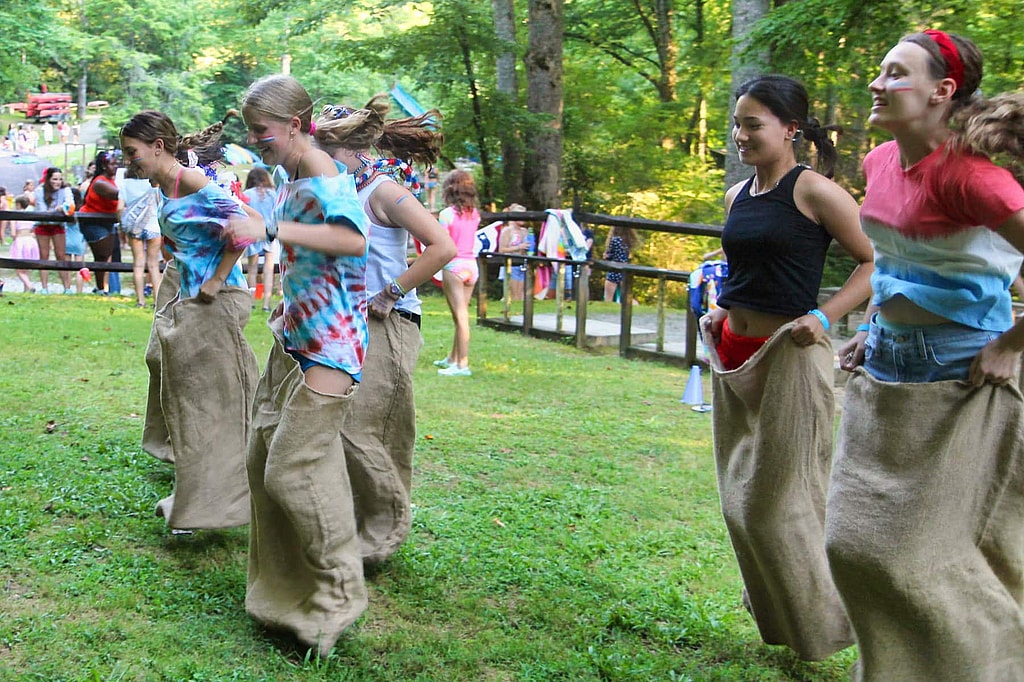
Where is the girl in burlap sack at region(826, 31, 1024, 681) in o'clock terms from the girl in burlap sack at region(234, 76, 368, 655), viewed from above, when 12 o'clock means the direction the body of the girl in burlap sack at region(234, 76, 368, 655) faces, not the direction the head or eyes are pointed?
the girl in burlap sack at region(826, 31, 1024, 681) is roughly at 7 o'clock from the girl in burlap sack at region(234, 76, 368, 655).

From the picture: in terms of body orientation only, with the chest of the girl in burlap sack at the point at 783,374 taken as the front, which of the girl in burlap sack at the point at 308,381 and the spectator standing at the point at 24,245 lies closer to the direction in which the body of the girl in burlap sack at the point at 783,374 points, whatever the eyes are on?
the girl in burlap sack

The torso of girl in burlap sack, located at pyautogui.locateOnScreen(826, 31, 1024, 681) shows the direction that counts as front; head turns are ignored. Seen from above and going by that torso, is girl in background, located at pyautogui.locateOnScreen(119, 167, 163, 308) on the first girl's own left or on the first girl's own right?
on the first girl's own right

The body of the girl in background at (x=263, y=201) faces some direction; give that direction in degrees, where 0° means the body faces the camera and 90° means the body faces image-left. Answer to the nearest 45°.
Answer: approximately 180°

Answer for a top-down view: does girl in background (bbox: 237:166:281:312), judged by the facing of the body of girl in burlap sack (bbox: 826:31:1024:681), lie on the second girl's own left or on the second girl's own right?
on the second girl's own right

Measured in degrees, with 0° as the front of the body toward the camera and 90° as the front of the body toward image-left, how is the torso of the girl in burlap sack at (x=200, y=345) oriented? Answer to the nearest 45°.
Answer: approximately 90°

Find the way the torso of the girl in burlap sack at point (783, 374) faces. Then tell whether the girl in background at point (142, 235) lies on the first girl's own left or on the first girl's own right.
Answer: on the first girl's own right

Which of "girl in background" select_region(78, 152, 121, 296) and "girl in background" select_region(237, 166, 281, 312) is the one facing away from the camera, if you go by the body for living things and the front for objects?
"girl in background" select_region(237, 166, 281, 312)

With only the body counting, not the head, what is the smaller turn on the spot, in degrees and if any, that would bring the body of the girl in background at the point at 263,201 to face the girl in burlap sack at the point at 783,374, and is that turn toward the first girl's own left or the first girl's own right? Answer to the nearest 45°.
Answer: approximately 180°

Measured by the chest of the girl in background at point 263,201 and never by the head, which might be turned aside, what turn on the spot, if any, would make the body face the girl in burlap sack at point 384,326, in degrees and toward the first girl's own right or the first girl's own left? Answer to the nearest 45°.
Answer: approximately 180°
